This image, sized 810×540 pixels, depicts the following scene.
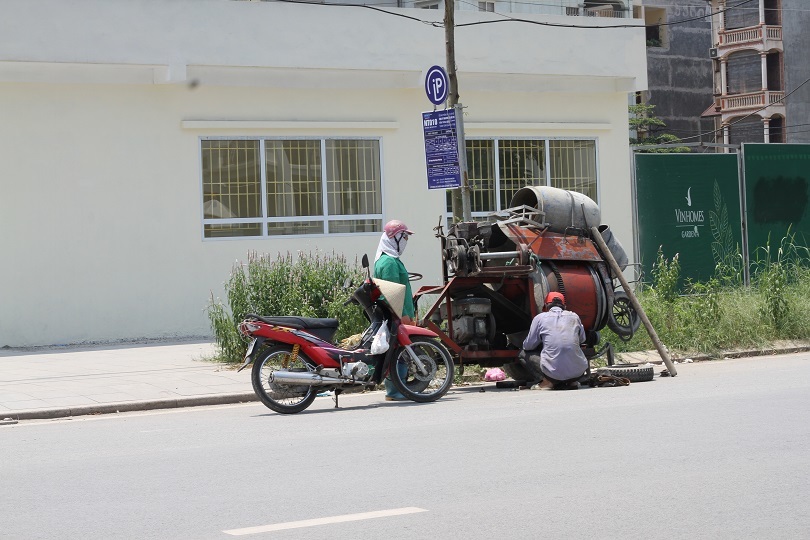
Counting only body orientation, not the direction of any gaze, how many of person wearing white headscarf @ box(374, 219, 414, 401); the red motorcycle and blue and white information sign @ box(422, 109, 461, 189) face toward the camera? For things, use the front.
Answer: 1

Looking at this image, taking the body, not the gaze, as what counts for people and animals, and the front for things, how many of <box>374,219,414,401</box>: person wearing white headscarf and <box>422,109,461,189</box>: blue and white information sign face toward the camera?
1

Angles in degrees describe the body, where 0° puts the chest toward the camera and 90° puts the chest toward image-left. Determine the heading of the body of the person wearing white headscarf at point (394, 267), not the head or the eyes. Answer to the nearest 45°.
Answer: approximately 270°

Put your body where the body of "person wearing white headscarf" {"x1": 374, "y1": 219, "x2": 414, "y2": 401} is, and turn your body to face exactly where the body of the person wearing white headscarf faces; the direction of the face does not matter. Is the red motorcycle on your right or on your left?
on your right

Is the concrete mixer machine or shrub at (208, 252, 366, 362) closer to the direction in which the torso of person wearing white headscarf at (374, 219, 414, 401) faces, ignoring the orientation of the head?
the concrete mixer machine

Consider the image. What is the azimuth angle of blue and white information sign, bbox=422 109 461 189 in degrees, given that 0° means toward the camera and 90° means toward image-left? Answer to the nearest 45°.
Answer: approximately 0°

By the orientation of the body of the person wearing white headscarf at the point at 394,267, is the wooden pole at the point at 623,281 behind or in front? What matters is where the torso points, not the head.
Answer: in front

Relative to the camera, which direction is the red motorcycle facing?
to the viewer's right

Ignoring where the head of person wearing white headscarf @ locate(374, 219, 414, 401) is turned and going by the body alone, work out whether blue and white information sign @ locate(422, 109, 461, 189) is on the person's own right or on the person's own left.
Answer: on the person's own left

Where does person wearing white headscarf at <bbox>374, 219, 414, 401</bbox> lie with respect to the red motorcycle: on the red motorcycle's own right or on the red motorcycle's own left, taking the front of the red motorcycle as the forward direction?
on the red motorcycle's own left

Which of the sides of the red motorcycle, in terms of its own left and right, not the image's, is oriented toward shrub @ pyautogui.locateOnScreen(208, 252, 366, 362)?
left
